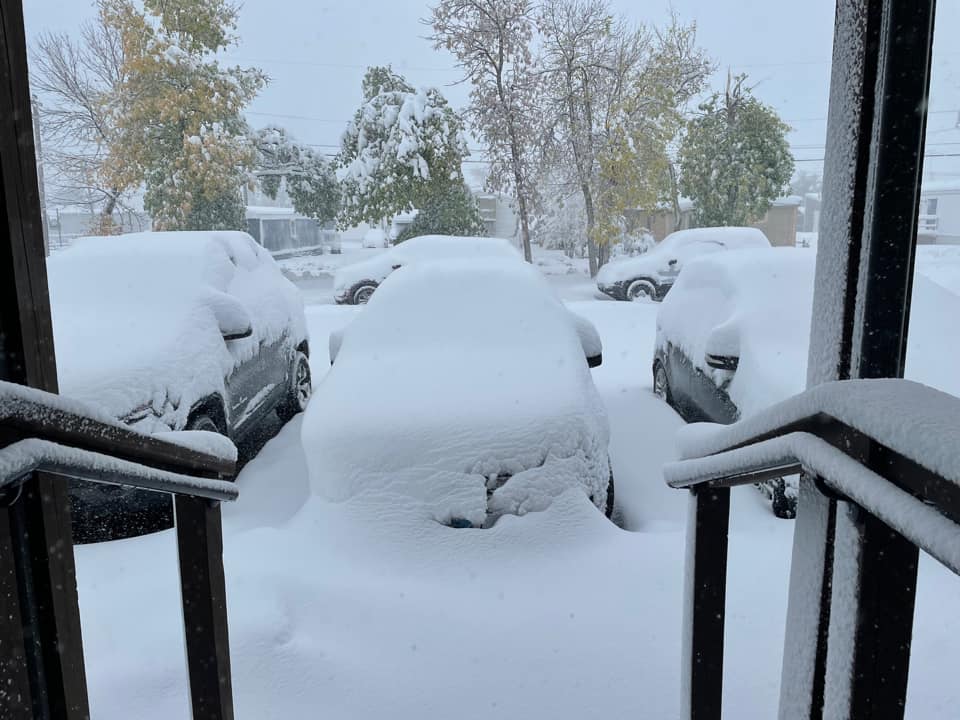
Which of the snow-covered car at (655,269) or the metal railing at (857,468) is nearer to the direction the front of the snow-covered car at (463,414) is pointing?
the metal railing

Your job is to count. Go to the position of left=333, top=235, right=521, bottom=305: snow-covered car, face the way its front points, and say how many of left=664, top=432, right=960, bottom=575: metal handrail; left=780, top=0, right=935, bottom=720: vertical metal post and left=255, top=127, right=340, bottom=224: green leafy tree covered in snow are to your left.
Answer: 2

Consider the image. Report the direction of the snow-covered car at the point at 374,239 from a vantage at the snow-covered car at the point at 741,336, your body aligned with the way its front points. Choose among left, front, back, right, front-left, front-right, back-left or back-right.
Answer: back

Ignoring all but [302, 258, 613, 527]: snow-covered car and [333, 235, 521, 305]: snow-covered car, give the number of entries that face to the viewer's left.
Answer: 1

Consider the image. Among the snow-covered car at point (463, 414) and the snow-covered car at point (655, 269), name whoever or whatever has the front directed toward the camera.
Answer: the snow-covered car at point (463, 414)

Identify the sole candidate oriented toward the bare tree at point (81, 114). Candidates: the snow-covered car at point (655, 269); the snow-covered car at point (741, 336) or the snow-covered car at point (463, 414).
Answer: the snow-covered car at point (655, 269)

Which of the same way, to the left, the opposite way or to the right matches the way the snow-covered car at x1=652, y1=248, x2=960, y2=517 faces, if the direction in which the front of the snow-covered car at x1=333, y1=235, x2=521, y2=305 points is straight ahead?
to the left

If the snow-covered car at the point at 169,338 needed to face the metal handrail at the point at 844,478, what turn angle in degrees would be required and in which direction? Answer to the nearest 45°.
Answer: approximately 45° to its left

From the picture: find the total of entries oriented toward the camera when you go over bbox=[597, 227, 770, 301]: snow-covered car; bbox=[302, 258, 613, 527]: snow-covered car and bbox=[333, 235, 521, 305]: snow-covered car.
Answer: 1

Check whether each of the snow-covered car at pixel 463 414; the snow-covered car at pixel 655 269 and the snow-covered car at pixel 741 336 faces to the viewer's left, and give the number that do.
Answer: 1

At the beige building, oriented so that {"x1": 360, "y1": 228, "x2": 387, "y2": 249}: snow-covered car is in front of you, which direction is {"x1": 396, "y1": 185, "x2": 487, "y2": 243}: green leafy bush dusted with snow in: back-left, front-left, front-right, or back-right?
front-left

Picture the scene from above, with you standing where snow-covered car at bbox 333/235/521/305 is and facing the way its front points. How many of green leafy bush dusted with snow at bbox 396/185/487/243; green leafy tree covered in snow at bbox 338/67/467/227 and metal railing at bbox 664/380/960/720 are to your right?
2

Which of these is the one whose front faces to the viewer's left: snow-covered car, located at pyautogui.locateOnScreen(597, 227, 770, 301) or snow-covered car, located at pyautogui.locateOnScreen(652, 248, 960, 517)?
snow-covered car, located at pyautogui.locateOnScreen(597, 227, 770, 301)

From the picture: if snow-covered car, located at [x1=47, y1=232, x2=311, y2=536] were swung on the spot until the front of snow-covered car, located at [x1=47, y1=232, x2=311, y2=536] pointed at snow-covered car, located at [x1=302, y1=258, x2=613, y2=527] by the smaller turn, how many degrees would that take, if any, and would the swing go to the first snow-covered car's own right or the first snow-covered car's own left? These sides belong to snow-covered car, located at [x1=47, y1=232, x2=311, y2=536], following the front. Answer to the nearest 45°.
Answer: approximately 90° to the first snow-covered car's own left

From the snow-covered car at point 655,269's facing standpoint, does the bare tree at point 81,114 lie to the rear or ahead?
ahead

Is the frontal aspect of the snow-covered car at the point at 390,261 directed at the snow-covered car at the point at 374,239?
no

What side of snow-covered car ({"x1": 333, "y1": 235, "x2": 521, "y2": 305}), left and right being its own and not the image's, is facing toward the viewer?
left

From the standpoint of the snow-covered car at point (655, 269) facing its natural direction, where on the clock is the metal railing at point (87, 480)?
The metal railing is roughly at 9 o'clock from the snow-covered car.

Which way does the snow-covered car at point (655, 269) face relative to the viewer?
to the viewer's left

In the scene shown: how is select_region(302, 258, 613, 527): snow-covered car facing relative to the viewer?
toward the camera
